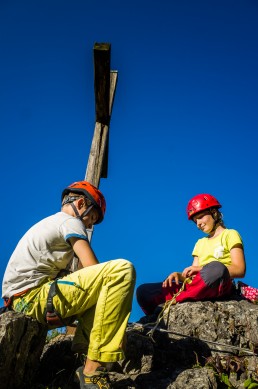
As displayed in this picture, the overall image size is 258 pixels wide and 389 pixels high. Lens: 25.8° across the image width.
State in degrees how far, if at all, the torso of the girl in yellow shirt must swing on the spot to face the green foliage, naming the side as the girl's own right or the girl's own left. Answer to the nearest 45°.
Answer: approximately 45° to the girl's own left

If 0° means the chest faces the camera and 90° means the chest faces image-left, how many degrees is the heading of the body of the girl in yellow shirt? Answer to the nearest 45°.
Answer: approximately 45°
